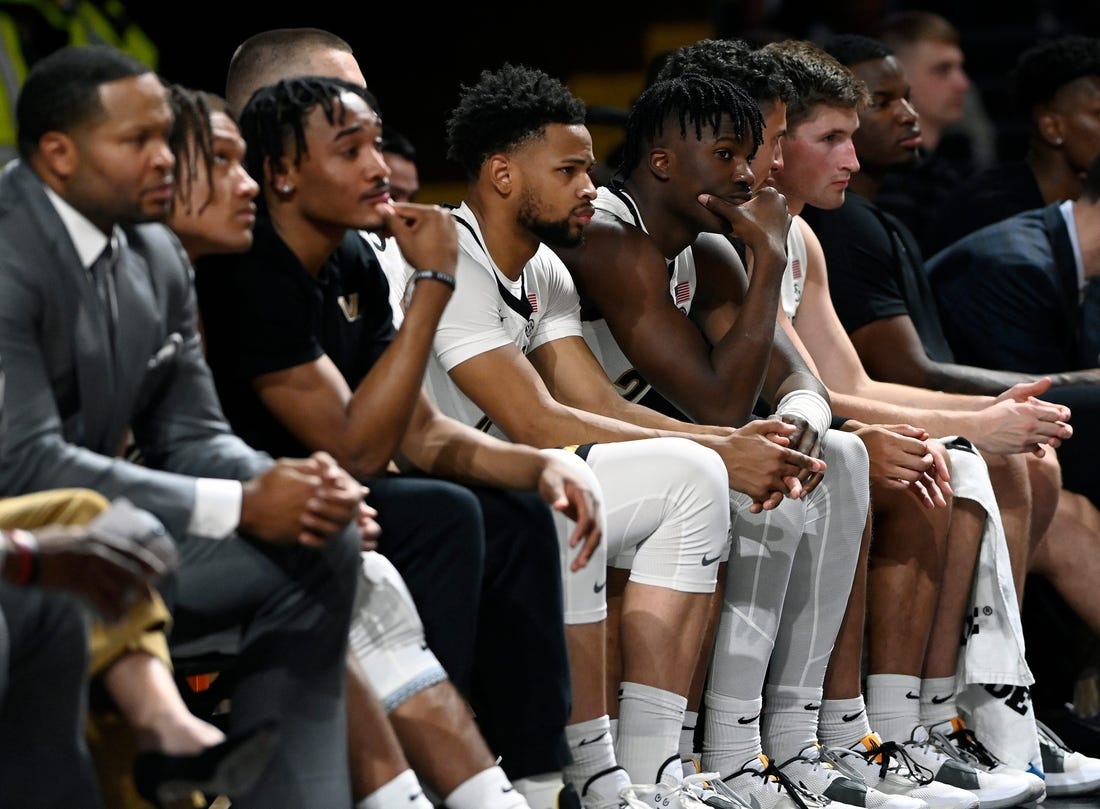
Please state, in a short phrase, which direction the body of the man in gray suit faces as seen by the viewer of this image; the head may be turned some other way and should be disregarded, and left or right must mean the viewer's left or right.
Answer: facing the viewer and to the right of the viewer

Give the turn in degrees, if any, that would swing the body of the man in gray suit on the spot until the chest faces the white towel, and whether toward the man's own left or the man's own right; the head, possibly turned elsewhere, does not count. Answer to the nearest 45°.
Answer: approximately 45° to the man's own left
